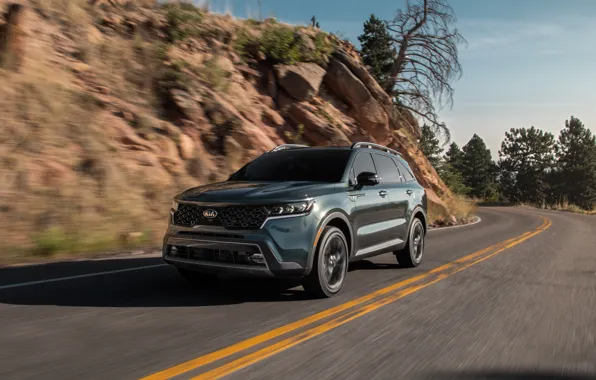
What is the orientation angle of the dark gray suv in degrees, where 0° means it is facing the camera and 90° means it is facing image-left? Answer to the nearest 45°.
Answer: approximately 45°

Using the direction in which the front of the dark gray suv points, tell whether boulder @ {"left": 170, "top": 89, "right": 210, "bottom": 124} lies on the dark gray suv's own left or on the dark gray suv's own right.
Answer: on the dark gray suv's own right

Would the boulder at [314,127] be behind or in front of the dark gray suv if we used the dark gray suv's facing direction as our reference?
behind

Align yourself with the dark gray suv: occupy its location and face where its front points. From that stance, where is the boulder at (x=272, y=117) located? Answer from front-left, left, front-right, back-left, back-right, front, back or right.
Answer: back-right

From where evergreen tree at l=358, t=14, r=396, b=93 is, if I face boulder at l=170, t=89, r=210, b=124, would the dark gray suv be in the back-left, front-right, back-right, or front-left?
front-left

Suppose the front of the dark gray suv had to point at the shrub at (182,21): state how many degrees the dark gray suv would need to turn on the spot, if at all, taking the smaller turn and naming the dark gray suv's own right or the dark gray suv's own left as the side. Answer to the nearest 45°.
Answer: approximately 135° to the dark gray suv's own right

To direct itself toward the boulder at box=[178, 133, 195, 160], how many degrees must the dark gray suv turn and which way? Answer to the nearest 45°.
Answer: approximately 135° to its right

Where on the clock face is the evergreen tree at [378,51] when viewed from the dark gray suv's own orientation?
The evergreen tree is roughly at 5 o'clock from the dark gray suv.

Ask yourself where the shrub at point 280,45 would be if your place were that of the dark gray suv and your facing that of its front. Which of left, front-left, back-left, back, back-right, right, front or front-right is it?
back-right

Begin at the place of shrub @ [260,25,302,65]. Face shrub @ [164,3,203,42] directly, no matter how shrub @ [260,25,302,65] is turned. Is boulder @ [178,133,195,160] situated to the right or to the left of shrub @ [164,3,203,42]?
left
